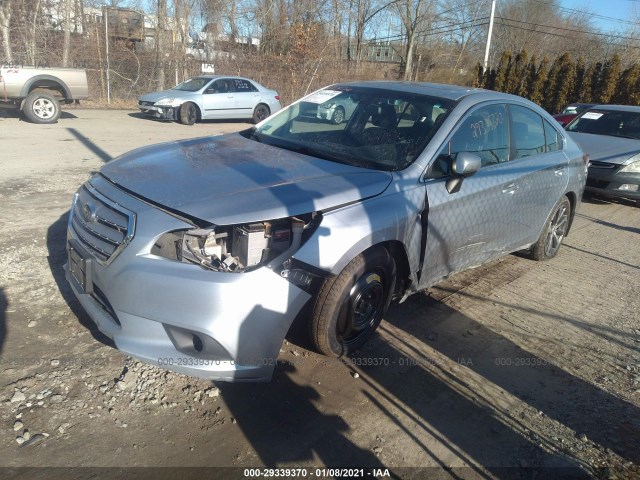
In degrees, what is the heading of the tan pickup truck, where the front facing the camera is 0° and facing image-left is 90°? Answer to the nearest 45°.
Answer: approximately 90°

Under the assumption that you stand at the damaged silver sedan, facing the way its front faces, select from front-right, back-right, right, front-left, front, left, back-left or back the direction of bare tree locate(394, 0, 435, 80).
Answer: back-right

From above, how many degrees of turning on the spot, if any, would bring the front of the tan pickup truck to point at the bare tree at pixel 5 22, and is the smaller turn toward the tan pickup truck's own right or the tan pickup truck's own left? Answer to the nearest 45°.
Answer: approximately 90° to the tan pickup truck's own right

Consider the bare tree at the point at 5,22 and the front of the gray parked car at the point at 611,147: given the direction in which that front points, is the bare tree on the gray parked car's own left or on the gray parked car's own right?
on the gray parked car's own right

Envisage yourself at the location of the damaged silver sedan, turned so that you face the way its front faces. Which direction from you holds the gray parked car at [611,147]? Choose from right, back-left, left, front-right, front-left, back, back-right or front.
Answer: back

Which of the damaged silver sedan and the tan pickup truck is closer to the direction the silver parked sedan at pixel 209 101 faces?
the tan pickup truck
